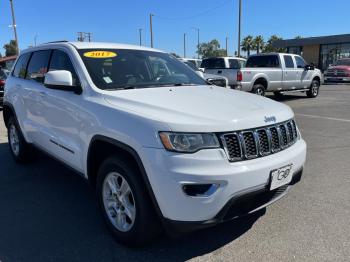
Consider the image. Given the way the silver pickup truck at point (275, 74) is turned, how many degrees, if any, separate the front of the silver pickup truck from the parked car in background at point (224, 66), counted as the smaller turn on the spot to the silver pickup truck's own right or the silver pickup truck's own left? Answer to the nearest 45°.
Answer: approximately 135° to the silver pickup truck's own left

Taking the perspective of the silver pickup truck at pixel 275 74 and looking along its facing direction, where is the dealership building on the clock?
The dealership building is roughly at 11 o'clock from the silver pickup truck.

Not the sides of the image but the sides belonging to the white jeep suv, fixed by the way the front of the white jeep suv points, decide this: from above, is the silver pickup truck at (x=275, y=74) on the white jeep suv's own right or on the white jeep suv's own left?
on the white jeep suv's own left

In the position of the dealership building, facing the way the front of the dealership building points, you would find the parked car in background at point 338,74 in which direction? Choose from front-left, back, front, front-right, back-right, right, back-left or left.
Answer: front-left

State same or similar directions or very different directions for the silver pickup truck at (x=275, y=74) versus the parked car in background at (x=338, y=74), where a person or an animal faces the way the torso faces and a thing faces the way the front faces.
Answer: very different directions

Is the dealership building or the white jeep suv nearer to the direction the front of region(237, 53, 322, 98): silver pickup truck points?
the dealership building

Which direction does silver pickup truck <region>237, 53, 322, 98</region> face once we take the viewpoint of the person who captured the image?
facing away from the viewer and to the right of the viewer

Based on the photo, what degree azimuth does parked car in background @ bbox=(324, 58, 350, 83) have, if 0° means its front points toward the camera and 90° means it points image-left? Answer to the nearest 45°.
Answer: approximately 45°
